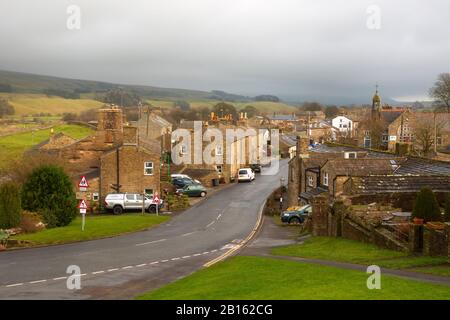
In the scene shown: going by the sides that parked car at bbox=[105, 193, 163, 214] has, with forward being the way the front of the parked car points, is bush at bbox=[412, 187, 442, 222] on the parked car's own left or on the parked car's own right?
on the parked car's own right

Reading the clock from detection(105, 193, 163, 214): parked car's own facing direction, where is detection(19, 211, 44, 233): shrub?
The shrub is roughly at 4 o'clock from the parked car.

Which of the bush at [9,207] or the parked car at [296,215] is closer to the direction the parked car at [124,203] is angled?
the parked car

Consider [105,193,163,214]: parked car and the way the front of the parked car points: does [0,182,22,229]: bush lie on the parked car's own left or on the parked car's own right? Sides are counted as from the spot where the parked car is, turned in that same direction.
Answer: on the parked car's own right

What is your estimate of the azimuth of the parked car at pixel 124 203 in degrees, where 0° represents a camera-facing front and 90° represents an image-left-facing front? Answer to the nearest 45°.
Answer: approximately 270°
